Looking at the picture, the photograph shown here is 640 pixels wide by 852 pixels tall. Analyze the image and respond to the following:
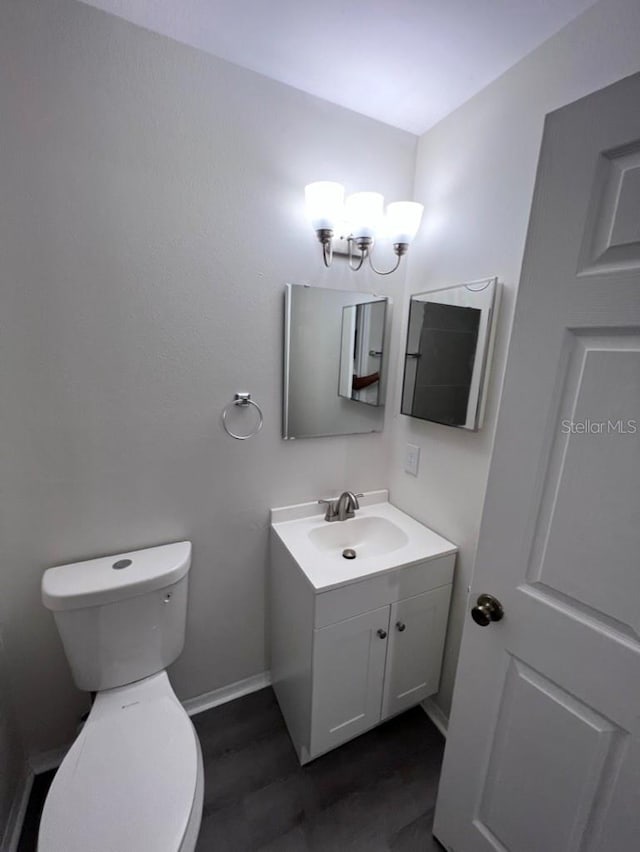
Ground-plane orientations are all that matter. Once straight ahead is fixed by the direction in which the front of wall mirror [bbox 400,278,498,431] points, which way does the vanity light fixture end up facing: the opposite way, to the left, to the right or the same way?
to the left

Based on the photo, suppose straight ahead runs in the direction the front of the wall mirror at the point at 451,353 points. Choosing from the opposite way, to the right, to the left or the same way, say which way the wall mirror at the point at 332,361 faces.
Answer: to the left

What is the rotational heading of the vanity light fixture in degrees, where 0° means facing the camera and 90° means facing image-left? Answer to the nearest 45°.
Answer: approximately 315°

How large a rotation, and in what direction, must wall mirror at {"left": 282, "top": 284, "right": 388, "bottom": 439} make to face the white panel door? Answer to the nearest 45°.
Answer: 0° — it already faces it

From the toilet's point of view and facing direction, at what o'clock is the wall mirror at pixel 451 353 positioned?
The wall mirror is roughly at 9 o'clock from the toilet.

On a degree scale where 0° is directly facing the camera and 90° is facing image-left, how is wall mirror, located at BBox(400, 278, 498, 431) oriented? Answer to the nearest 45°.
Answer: approximately 45°

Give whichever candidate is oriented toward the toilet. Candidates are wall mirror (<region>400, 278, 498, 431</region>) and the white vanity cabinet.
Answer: the wall mirror
